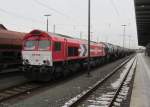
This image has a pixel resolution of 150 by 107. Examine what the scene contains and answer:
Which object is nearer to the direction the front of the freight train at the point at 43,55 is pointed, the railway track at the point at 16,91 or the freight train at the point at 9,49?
the railway track

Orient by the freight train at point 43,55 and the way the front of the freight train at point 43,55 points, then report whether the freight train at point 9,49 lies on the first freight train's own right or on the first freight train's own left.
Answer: on the first freight train's own right

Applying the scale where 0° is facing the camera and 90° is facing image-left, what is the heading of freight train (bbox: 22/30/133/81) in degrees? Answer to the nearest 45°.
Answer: approximately 45°
